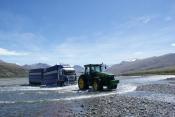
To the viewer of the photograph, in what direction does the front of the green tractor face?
facing the viewer and to the right of the viewer
